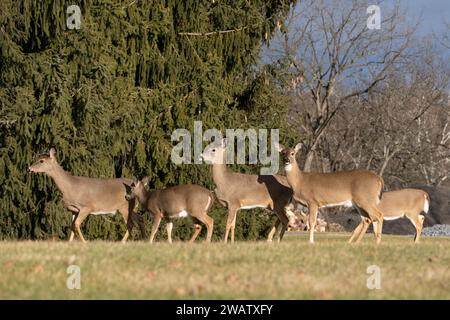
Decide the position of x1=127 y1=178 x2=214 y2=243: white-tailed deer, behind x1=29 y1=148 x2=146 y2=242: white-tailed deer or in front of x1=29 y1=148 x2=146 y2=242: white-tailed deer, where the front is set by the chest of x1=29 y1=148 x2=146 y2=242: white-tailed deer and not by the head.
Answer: behind

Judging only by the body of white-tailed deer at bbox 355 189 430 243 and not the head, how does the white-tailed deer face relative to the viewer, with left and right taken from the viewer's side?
facing to the left of the viewer

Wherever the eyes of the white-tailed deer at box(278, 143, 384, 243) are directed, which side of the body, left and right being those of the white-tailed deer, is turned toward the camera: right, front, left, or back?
left

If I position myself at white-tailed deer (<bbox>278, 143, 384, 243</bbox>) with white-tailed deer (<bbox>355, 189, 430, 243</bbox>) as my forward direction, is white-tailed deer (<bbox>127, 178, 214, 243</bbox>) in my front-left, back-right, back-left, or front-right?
back-left

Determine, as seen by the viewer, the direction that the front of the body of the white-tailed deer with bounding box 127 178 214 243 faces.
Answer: to the viewer's left

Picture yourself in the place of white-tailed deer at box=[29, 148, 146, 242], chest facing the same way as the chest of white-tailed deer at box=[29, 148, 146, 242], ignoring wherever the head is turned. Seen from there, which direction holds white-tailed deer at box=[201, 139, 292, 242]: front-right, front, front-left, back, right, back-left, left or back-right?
back

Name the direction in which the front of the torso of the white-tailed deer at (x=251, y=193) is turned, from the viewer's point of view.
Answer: to the viewer's left

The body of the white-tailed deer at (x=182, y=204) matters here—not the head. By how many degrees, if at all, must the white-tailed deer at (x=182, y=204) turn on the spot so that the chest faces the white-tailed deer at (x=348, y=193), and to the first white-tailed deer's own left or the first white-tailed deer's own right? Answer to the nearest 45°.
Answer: approximately 180°

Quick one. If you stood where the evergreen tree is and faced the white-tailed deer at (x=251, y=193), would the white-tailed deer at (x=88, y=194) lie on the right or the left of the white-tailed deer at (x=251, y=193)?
right

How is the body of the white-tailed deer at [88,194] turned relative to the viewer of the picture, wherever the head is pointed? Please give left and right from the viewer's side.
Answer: facing to the left of the viewer

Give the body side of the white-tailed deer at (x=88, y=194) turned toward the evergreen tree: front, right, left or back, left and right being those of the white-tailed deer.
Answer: right
